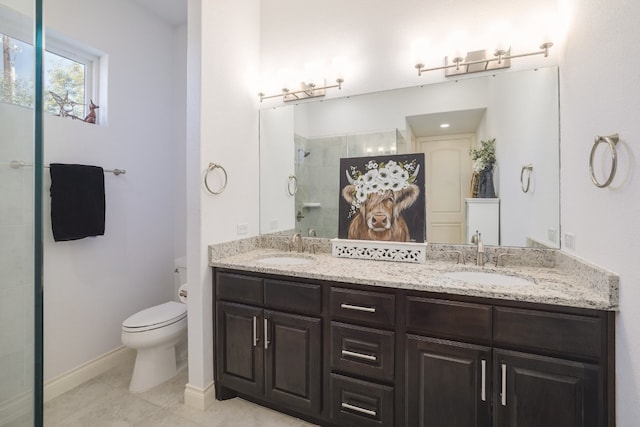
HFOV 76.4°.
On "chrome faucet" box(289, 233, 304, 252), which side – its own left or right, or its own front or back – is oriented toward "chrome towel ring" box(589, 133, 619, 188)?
left

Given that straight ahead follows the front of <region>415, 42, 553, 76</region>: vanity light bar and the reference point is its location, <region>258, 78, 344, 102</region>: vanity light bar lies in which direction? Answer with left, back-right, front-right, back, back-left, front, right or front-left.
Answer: right

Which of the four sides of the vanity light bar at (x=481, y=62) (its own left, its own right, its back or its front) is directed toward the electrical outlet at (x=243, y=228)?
right

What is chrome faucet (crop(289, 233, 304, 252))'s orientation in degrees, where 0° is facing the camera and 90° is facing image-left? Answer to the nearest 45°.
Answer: approximately 45°

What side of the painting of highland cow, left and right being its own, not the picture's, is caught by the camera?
front

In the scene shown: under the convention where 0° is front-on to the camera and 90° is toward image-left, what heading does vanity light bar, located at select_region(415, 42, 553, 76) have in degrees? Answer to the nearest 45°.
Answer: approximately 0°

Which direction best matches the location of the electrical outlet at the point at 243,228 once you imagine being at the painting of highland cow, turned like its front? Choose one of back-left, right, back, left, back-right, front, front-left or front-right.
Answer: right

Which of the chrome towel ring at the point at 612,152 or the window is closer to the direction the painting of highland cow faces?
the chrome towel ring

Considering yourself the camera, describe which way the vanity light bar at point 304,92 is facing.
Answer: facing the viewer and to the left of the viewer
